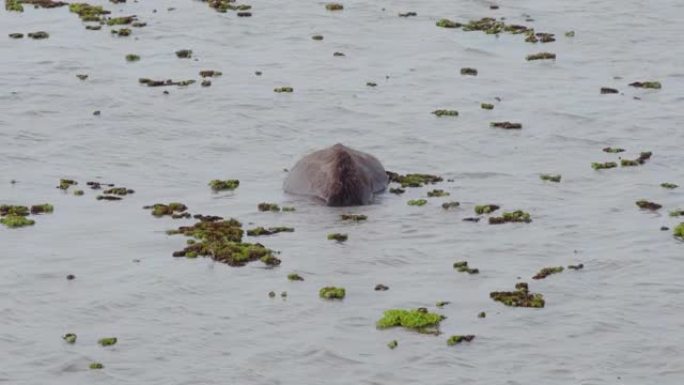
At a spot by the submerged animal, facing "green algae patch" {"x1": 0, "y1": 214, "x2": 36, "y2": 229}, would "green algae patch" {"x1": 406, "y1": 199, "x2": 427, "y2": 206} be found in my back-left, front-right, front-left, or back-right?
back-left

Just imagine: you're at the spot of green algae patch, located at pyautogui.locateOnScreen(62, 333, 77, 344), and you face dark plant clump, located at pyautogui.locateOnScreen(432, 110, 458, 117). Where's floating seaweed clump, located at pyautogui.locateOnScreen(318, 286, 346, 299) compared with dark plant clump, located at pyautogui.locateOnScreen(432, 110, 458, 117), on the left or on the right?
right

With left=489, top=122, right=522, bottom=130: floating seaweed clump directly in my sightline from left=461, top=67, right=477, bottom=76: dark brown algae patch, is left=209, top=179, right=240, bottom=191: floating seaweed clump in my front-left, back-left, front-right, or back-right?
front-right

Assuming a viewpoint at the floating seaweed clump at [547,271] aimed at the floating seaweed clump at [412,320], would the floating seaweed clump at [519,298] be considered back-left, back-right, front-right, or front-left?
front-left
